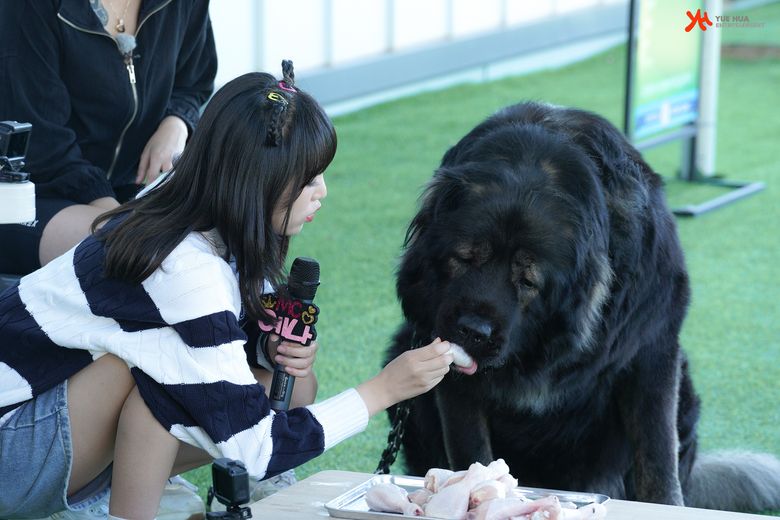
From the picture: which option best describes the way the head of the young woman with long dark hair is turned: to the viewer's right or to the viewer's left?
to the viewer's right

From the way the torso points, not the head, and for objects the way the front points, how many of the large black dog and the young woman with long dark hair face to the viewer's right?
1

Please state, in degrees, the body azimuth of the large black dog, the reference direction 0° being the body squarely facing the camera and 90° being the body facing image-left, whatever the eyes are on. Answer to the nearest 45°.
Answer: approximately 45°

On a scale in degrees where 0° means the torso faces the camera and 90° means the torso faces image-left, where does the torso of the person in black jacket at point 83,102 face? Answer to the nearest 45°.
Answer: approximately 315°

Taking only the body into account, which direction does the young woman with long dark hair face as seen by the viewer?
to the viewer's right

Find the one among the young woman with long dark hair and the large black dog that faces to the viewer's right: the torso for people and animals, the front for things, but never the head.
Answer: the young woman with long dark hair
